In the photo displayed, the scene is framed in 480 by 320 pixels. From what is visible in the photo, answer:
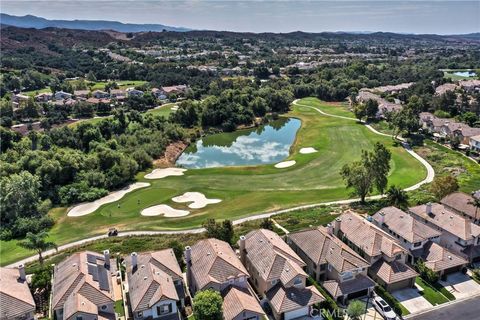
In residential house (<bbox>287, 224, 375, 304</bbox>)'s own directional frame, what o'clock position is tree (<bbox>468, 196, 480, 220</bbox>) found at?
The tree is roughly at 9 o'clock from the residential house.

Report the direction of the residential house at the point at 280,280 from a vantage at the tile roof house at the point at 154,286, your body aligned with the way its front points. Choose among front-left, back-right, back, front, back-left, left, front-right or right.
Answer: left

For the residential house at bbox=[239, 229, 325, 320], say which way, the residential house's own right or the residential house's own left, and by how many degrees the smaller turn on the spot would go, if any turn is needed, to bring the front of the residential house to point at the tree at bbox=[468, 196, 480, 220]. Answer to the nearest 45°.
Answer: approximately 90° to the residential house's own left

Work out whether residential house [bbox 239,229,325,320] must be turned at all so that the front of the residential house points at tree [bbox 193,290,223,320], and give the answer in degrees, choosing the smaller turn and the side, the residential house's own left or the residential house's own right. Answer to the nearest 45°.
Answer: approximately 90° to the residential house's own right

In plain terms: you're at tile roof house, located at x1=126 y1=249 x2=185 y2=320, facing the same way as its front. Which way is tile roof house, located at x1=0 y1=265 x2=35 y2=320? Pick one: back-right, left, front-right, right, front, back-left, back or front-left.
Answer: right

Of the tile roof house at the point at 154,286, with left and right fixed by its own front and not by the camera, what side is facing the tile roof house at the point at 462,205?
left

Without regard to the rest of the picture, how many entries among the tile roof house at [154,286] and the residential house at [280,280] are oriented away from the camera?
0

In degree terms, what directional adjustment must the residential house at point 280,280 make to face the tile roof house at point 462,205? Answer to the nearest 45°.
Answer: approximately 90° to its left

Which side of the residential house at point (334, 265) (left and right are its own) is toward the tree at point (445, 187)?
left

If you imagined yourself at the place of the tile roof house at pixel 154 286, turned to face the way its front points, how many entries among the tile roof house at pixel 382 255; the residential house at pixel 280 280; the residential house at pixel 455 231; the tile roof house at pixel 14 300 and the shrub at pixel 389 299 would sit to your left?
4

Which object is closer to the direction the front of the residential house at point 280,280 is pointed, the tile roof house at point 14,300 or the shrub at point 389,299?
the shrub

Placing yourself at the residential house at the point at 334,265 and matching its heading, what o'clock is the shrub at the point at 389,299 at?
The shrub is roughly at 11 o'clock from the residential house.

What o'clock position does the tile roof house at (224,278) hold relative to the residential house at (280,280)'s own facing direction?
The tile roof house is roughly at 4 o'clock from the residential house.

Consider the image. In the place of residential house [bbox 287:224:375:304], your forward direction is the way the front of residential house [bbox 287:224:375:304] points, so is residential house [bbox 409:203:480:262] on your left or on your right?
on your left

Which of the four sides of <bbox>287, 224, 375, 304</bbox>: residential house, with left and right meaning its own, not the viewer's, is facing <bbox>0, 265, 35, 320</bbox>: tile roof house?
right
